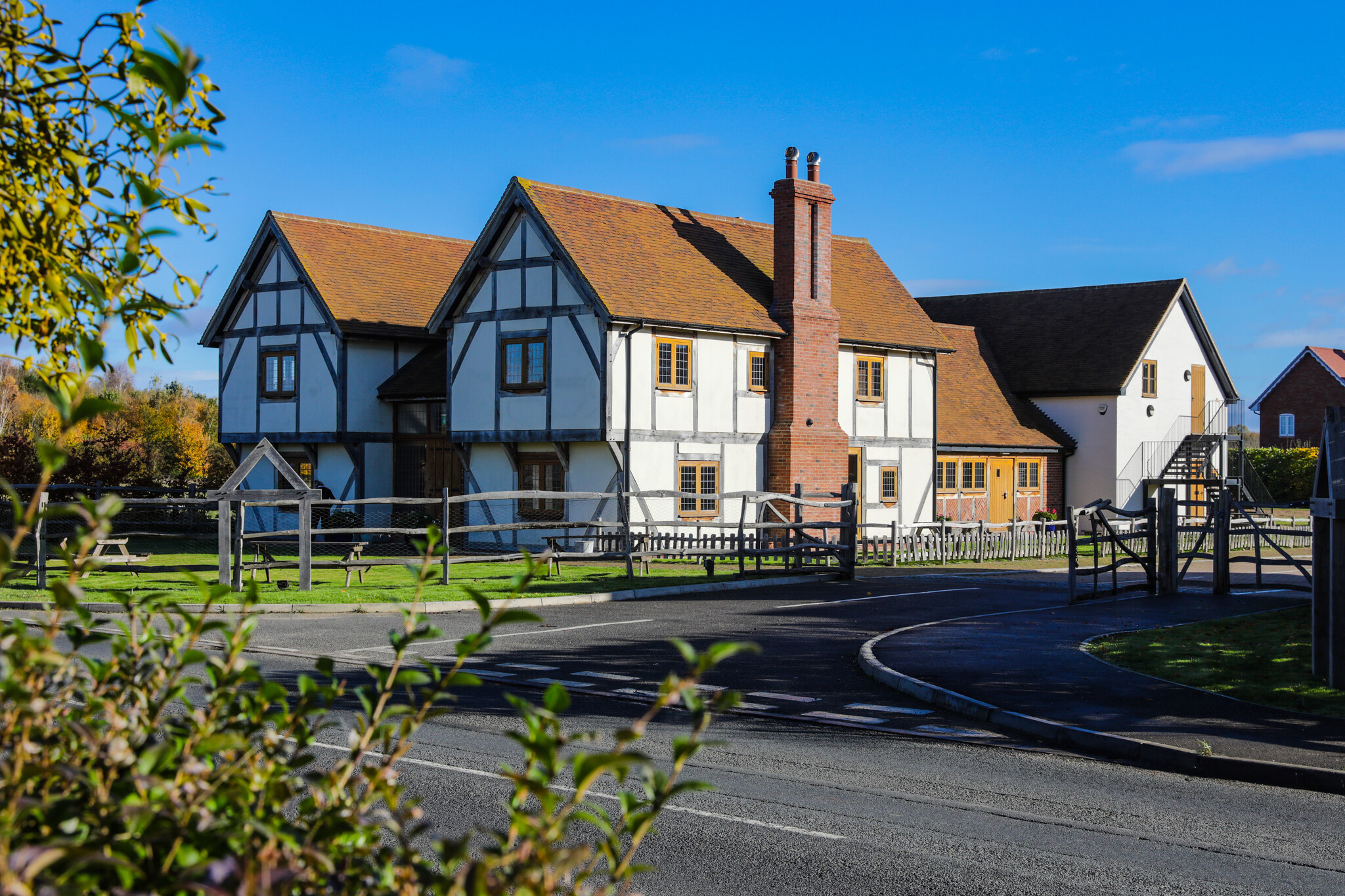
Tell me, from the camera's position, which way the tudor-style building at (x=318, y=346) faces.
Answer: facing the viewer and to the left of the viewer

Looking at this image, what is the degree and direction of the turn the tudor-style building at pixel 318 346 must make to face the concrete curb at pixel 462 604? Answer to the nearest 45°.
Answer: approximately 45° to its left

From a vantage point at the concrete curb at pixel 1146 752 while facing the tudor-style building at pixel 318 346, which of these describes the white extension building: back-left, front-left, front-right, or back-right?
front-right

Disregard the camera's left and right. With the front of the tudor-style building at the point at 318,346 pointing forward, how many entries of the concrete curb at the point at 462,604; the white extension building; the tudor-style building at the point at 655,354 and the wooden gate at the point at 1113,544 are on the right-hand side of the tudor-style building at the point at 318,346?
0

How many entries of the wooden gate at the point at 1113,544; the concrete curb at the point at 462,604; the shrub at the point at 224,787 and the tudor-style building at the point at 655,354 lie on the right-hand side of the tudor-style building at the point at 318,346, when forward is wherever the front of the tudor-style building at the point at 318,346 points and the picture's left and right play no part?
0

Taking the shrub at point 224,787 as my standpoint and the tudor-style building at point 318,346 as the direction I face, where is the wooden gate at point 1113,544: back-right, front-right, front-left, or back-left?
front-right

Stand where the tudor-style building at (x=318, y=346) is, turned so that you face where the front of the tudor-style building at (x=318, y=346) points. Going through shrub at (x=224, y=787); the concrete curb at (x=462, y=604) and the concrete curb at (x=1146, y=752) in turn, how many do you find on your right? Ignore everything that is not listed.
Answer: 0

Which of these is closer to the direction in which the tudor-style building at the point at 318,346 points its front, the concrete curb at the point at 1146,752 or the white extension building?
the concrete curb

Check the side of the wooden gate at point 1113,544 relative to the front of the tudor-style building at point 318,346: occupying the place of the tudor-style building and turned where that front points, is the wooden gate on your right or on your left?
on your left

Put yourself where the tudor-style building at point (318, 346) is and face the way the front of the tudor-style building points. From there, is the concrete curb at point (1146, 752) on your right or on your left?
on your left

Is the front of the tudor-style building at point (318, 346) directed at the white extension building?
no

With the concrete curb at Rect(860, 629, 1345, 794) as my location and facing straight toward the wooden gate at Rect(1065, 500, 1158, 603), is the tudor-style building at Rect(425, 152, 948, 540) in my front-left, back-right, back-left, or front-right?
front-left

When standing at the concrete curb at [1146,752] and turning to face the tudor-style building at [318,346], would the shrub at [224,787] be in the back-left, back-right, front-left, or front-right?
back-left
